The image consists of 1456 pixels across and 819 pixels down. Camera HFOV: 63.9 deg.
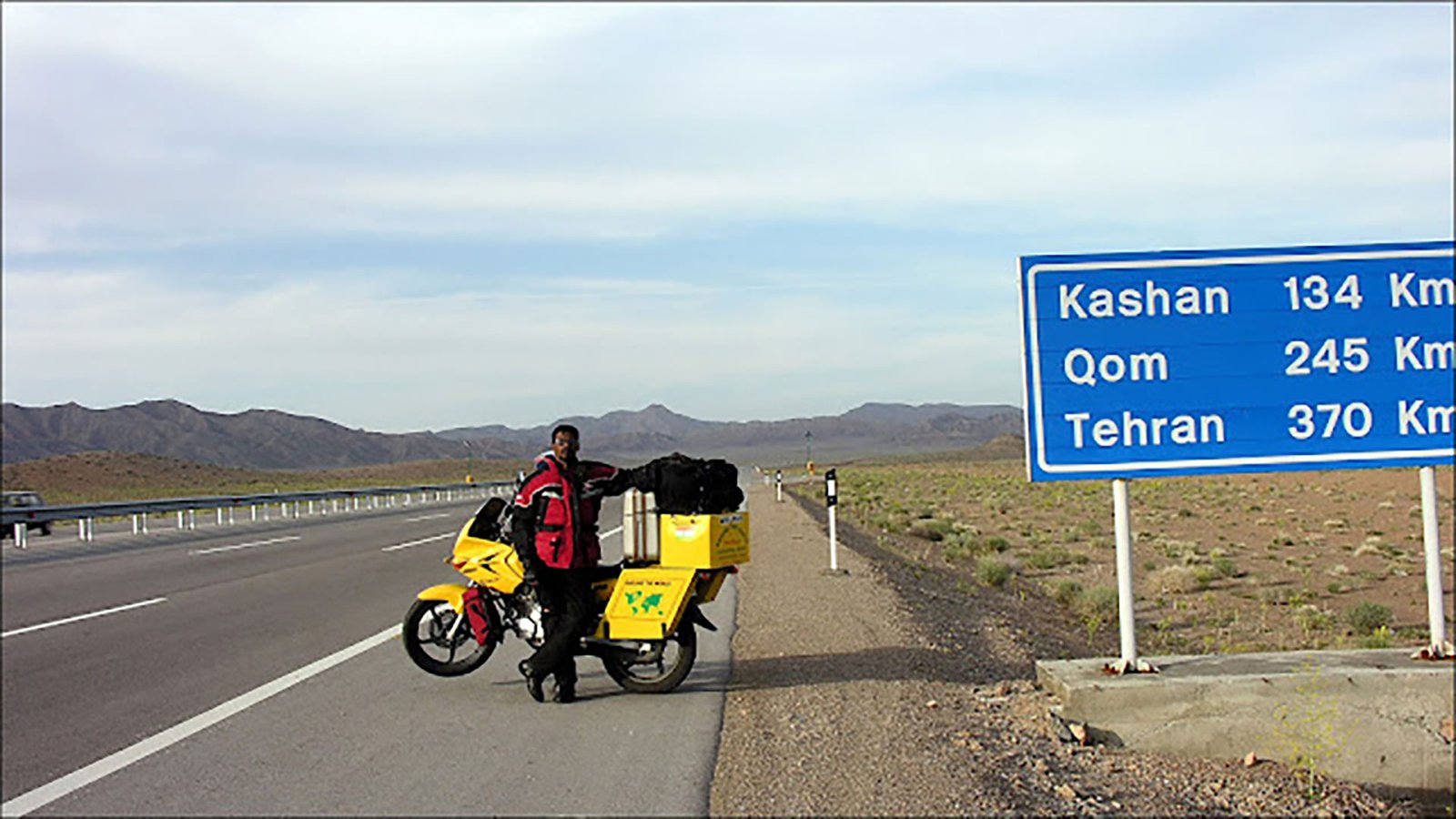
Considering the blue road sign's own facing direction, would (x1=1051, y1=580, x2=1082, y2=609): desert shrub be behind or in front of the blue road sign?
behind

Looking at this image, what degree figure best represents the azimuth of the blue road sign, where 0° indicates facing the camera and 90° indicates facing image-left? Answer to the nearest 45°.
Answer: approximately 0°

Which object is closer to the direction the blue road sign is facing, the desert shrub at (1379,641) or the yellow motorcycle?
the yellow motorcycle

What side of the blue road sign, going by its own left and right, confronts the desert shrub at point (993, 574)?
back

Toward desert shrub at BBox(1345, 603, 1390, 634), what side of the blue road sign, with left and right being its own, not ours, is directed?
back

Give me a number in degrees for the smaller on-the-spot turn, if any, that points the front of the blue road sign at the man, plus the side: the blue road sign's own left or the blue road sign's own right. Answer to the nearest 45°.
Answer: approximately 90° to the blue road sign's own right

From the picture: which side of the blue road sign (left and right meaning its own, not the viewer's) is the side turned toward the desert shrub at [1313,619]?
back

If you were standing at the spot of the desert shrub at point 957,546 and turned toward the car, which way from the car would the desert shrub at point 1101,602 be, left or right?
left

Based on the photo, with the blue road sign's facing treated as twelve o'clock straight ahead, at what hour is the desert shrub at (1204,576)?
The desert shrub is roughly at 6 o'clock from the blue road sign.

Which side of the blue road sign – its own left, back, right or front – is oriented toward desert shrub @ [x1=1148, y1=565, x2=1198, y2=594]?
back

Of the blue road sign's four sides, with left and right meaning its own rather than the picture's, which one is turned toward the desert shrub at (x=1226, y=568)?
back

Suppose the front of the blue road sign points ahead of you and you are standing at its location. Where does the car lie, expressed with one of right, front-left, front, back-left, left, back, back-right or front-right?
right
